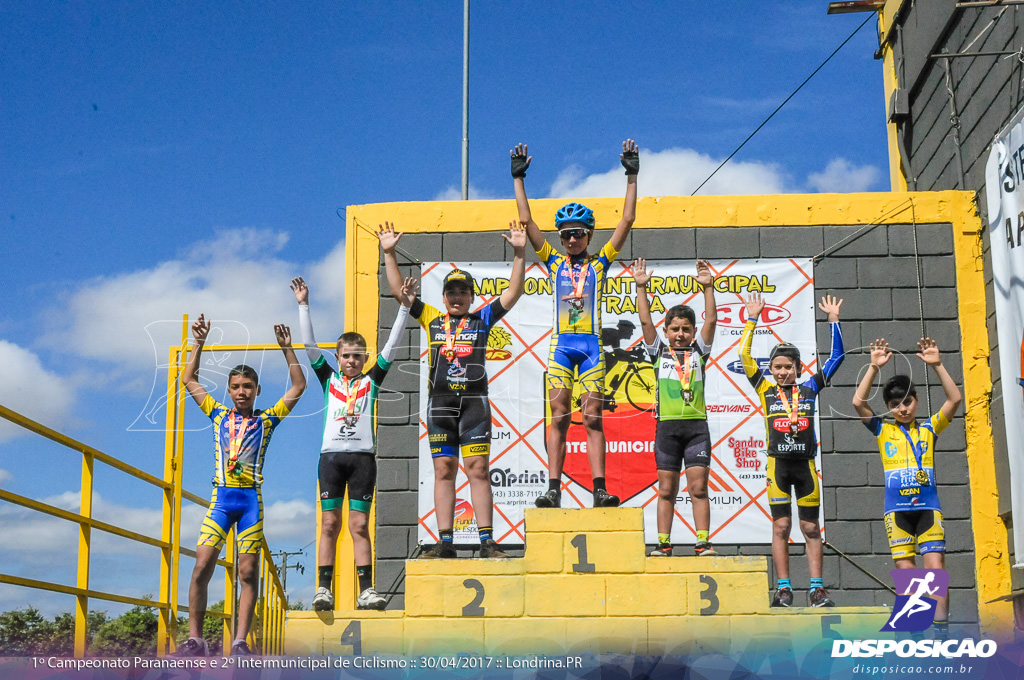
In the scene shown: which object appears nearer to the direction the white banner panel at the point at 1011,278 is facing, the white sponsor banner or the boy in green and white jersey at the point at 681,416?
the boy in green and white jersey

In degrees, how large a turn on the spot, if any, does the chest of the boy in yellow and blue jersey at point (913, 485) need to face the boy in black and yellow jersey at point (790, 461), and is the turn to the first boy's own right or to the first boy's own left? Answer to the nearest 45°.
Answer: approximately 90° to the first boy's own right

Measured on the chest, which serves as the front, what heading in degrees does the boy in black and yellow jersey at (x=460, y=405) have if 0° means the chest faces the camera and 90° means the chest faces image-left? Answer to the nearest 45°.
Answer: approximately 0°

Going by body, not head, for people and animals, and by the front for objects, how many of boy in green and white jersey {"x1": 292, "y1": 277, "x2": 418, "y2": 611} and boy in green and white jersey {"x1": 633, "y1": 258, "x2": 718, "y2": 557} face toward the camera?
2
